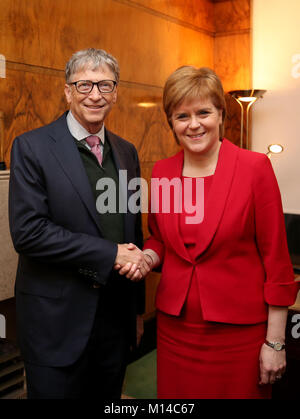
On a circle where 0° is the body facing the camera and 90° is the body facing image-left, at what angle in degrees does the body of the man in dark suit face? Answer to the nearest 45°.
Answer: approximately 315°
